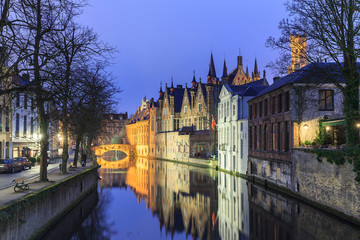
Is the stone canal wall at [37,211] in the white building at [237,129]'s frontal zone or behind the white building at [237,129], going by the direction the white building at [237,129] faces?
frontal zone

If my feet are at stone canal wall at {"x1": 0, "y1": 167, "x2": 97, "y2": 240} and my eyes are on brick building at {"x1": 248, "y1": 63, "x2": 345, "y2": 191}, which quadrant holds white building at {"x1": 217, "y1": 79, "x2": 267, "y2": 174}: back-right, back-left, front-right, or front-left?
front-left

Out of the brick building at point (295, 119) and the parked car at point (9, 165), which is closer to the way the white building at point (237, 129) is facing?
the parked car

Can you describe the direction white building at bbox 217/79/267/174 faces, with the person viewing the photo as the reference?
facing the viewer and to the left of the viewer

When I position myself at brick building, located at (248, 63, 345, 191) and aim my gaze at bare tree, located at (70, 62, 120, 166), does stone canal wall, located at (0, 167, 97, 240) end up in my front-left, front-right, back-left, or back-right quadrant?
front-left

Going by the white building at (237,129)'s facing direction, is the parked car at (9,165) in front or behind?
in front

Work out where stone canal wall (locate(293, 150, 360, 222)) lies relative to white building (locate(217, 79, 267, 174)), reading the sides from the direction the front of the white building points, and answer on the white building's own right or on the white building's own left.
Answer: on the white building's own left

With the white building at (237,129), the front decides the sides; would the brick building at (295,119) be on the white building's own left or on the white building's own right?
on the white building's own left

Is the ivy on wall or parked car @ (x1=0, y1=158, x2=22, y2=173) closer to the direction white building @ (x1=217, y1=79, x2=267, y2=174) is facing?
the parked car
